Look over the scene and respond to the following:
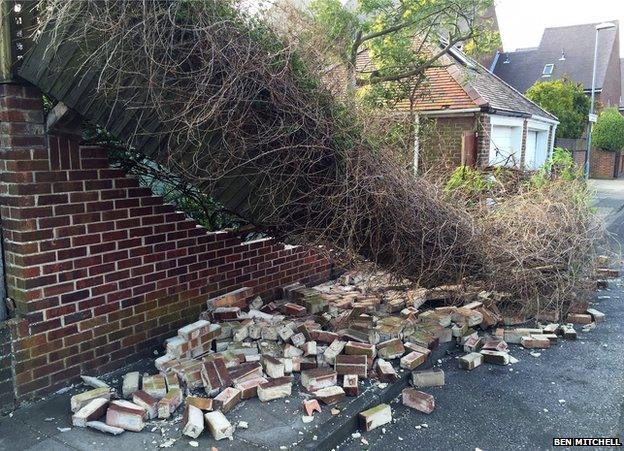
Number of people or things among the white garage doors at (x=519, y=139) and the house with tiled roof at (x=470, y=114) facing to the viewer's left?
0

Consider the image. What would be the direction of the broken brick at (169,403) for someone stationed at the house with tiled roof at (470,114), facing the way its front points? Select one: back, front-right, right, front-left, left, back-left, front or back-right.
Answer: front-right

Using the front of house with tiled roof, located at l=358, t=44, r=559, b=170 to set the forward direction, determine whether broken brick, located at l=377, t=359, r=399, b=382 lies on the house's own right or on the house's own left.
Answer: on the house's own right

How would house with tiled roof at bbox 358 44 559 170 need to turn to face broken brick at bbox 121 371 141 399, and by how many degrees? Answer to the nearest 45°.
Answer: approximately 45° to its right

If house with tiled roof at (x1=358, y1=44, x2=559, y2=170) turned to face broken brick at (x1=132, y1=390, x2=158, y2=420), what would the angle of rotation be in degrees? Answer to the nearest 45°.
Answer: approximately 45° to its right

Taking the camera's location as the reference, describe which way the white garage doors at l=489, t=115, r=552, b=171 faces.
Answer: facing the viewer and to the right of the viewer

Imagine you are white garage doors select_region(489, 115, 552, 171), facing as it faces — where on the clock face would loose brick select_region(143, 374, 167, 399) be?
The loose brick is roughly at 2 o'clock from the white garage doors.
